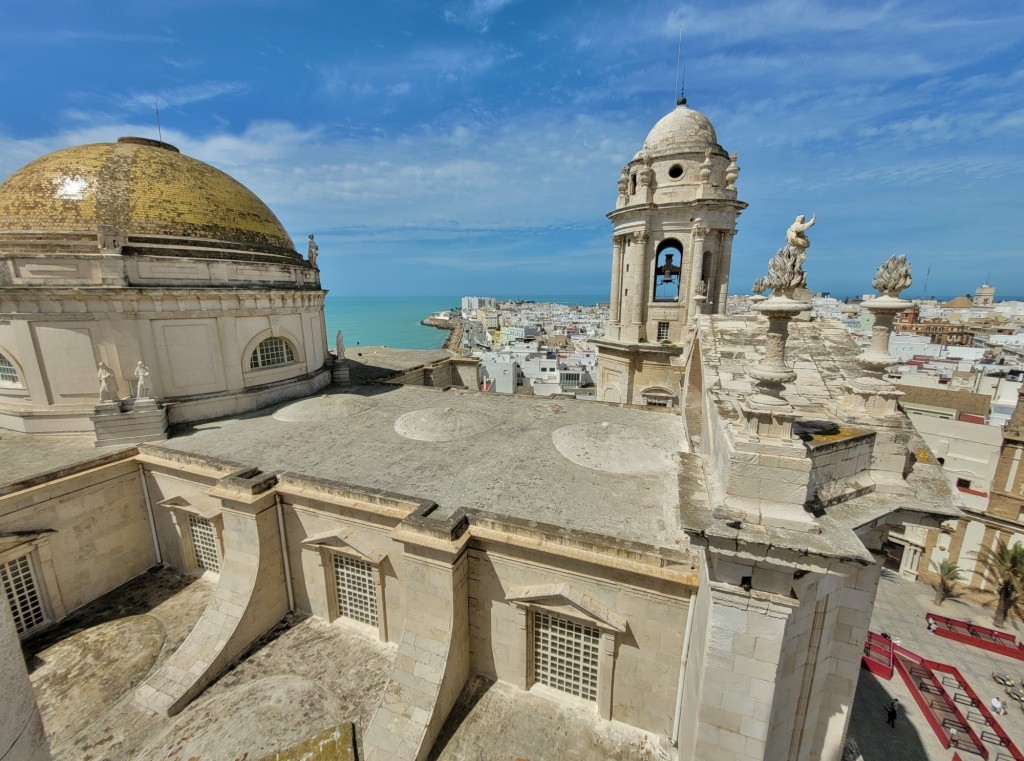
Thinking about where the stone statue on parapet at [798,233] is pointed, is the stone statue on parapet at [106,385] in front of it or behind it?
behind

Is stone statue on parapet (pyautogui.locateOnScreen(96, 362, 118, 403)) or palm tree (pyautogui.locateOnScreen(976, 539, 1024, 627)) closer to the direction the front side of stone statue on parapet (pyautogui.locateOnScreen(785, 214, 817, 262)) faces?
the palm tree

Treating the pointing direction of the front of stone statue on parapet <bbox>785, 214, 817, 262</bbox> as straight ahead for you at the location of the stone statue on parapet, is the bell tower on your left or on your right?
on your left

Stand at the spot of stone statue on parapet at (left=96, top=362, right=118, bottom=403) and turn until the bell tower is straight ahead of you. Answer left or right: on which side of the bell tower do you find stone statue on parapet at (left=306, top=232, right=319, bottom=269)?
left

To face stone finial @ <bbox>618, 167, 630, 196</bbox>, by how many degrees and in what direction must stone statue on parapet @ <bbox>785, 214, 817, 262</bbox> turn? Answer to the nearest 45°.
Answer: approximately 135° to its left

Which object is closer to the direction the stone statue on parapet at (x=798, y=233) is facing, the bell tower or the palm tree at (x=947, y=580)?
the palm tree

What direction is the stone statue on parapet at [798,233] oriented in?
to the viewer's right

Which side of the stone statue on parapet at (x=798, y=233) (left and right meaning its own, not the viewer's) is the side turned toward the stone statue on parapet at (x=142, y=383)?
back
